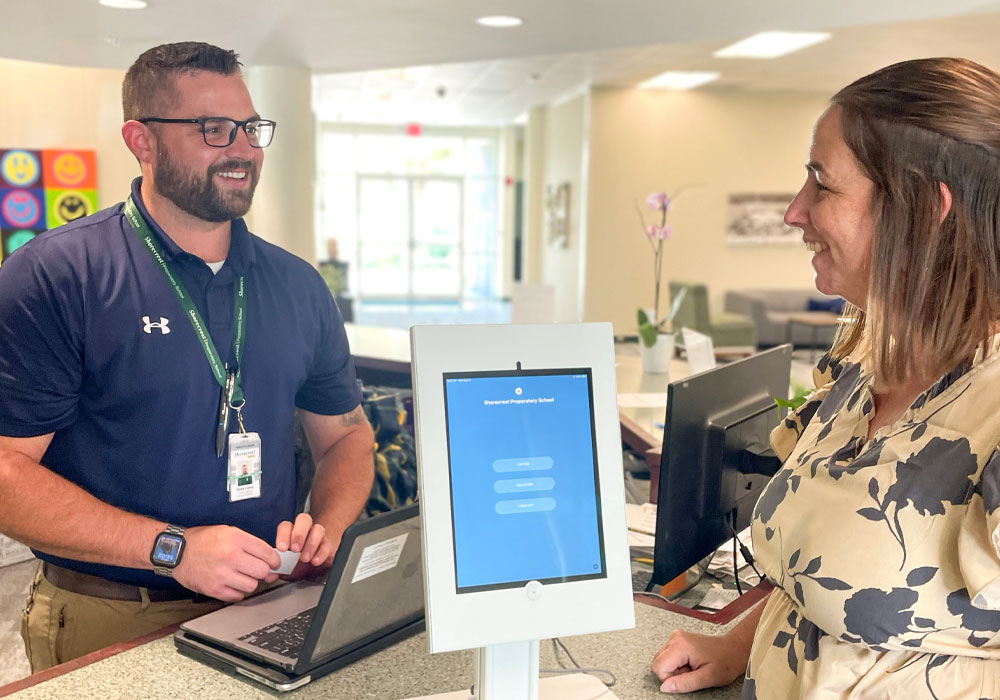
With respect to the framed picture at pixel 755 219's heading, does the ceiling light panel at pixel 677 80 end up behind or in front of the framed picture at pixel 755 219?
in front

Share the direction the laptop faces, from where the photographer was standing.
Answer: facing away from the viewer and to the left of the viewer

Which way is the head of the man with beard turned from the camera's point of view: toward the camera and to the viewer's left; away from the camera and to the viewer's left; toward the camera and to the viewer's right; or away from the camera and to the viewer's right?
toward the camera and to the viewer's right

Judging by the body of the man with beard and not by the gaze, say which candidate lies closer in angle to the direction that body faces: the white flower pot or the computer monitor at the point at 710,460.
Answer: the computer monitor

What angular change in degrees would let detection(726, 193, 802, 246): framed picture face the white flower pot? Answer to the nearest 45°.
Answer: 0° — it already faces it

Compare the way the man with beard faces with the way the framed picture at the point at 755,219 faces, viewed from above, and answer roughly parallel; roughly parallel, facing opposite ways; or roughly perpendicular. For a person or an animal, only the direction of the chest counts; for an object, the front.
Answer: roughly perpendicular

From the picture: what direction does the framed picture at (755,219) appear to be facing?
toward the camera

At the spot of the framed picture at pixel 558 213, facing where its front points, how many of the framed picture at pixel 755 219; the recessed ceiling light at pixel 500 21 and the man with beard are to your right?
0

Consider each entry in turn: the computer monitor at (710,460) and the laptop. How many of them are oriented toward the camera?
0

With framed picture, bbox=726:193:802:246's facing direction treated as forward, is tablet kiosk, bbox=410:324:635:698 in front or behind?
in front

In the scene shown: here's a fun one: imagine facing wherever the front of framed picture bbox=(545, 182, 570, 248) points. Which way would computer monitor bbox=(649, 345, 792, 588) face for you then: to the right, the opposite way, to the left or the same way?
to the right

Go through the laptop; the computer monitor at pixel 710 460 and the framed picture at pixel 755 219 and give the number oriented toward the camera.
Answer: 1

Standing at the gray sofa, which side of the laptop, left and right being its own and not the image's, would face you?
right

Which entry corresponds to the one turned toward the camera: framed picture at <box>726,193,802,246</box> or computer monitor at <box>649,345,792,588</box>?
the framed picture

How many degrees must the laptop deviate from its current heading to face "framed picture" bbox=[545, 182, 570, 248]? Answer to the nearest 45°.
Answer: approximately 45° to its right

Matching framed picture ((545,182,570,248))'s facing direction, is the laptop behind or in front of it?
in front
